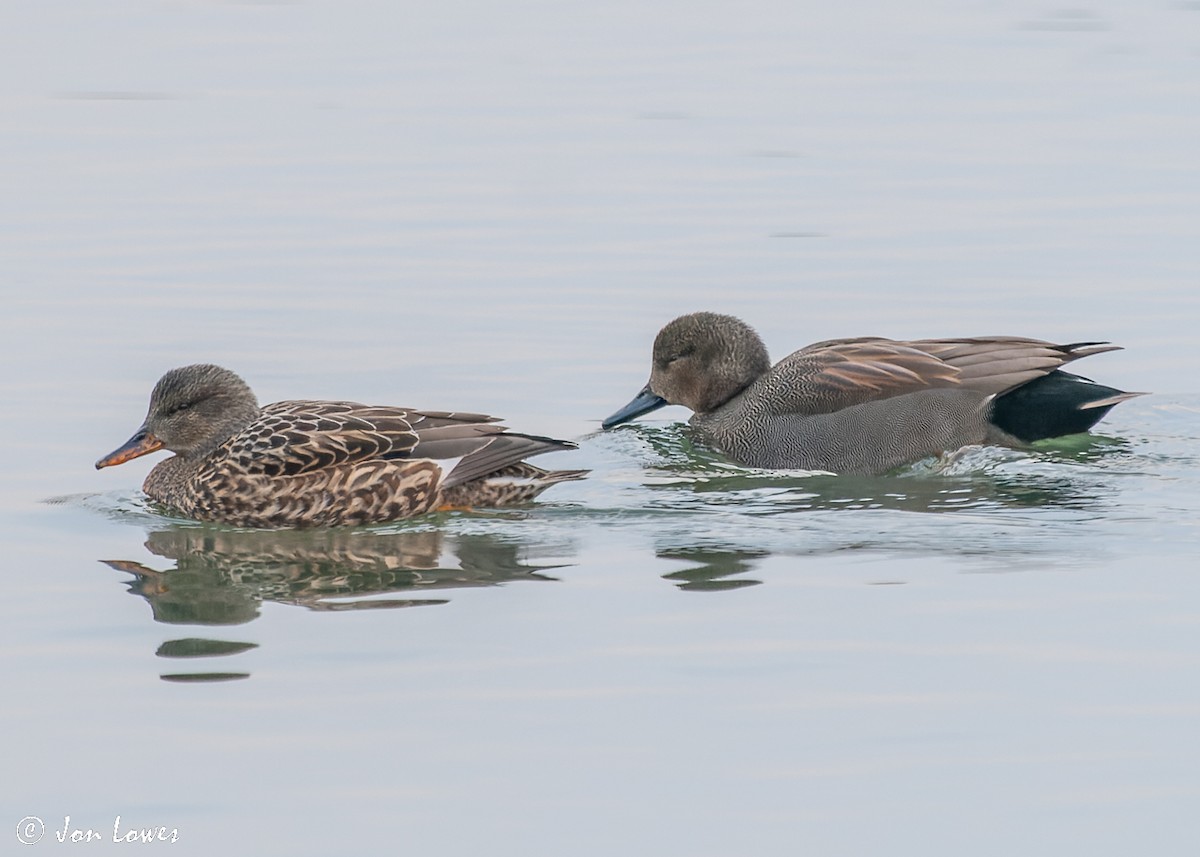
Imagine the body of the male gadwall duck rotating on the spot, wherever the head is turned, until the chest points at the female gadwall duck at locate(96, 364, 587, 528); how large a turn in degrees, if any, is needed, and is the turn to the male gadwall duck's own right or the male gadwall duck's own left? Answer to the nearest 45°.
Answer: approximately 45° to the male gadwall duck's own left

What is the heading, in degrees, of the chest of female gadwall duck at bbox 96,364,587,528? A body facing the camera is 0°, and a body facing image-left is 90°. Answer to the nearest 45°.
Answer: approximately 90°

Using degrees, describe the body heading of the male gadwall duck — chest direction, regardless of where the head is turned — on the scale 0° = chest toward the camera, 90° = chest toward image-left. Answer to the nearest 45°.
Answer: approximately 90°

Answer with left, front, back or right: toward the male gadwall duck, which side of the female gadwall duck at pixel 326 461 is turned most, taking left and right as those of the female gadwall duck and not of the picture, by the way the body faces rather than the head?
back

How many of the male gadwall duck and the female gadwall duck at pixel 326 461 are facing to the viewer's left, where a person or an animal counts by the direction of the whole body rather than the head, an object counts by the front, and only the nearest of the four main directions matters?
2
